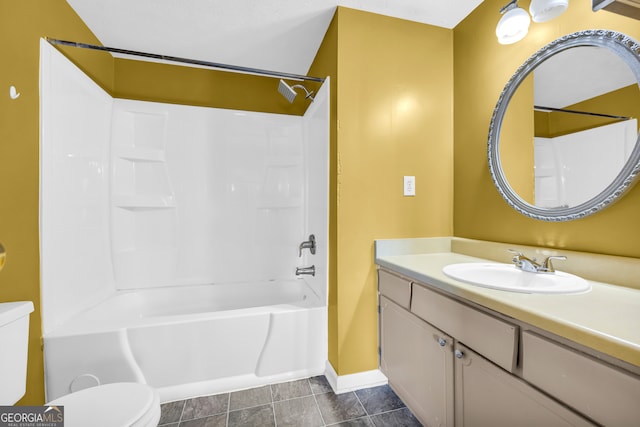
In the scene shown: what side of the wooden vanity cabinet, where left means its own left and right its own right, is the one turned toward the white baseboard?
right

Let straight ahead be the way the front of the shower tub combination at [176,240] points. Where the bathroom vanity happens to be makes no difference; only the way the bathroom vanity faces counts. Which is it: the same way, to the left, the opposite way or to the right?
to the right

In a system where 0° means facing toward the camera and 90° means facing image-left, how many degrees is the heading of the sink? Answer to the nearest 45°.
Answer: approximately 45°

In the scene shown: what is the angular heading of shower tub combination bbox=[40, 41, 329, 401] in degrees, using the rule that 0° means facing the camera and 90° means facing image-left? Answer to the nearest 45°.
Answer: approximately 0°

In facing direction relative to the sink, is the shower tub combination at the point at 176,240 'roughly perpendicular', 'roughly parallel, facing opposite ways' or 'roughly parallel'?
roughly perpendicular

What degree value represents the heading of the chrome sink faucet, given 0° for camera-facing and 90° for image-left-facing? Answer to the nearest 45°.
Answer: approximately 45°
